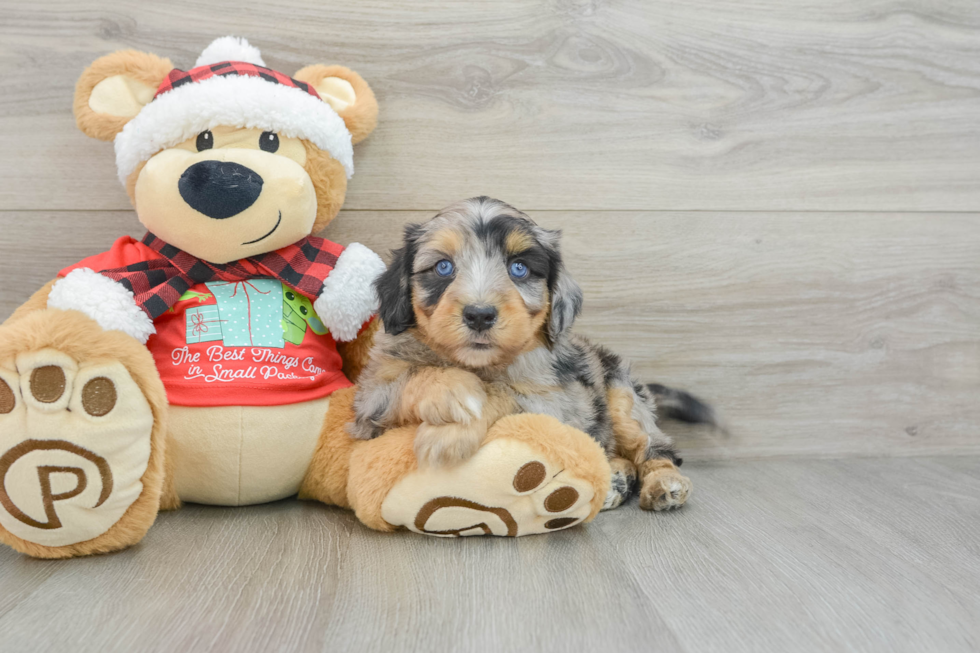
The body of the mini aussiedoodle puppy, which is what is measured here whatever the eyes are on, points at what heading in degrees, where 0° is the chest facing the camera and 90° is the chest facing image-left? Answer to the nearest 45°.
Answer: approximately 45°

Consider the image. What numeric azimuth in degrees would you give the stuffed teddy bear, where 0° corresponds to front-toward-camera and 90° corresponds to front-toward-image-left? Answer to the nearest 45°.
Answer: approximately 0°
